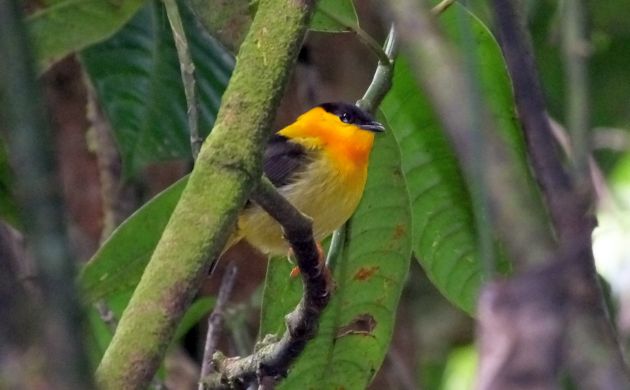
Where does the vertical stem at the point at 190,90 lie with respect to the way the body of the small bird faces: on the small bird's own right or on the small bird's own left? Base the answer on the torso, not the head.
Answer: on the small bird's own right

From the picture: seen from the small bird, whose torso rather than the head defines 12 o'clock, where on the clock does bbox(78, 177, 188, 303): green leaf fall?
The green leaf is roughly at 4 o'clock from the small bird.

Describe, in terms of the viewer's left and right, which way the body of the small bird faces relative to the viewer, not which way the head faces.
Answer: facing to the right of the viewer

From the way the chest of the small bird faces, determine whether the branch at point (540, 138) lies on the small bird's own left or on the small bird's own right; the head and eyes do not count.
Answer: on the small bird's own right

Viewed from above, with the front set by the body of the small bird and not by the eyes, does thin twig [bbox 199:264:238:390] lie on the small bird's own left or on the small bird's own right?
on the small bird's own right
